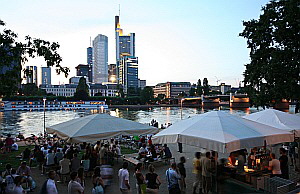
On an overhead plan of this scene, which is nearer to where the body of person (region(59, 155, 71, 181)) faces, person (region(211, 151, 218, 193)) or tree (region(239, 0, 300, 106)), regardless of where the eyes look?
the tree

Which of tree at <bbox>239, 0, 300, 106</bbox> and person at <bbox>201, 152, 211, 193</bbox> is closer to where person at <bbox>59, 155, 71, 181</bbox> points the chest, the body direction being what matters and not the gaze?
the tree

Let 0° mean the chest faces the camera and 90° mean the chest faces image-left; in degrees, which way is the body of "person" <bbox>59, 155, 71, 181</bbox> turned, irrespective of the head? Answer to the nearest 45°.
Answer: approximately 180°

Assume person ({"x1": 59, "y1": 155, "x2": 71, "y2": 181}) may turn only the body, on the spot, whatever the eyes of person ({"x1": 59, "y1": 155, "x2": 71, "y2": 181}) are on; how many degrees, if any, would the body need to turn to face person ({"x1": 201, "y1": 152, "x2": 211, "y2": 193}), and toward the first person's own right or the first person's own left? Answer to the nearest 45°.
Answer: approximately 135° to the first person's own right

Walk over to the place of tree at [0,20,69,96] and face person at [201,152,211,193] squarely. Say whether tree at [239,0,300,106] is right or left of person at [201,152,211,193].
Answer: left

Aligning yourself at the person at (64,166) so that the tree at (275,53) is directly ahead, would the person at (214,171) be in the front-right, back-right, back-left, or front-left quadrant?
front-right

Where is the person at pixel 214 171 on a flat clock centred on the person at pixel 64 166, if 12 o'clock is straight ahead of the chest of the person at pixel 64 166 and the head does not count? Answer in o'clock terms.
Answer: the person at pixel 214 171 is roughly at 4 o'clock from the person at pixel 64 166.

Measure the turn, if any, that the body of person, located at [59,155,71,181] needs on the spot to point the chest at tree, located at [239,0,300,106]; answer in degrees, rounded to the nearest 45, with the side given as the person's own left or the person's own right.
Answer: approximately 90° to the person's own right
